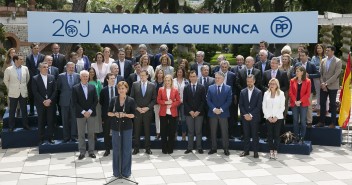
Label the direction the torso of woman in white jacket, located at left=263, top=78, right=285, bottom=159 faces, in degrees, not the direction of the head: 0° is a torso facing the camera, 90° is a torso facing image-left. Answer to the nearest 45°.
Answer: approximately 0°

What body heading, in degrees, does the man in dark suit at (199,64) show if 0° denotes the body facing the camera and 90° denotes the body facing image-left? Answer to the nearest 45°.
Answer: approximately 0°

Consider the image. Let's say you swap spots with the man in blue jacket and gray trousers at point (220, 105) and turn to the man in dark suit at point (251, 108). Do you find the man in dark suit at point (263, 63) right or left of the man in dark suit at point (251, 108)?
left

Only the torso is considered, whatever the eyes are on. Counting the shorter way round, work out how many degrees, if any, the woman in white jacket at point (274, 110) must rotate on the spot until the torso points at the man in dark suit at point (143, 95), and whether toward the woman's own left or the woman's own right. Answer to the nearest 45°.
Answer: approximately 90° to the woman's own right

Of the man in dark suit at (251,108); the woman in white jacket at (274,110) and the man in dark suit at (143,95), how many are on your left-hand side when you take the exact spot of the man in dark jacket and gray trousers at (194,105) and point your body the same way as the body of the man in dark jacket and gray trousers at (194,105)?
2

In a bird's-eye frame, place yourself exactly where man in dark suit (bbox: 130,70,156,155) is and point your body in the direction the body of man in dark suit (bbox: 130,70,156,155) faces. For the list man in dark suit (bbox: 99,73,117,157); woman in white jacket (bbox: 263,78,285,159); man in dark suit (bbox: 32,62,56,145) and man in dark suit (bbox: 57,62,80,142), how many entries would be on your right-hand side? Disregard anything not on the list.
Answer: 3
